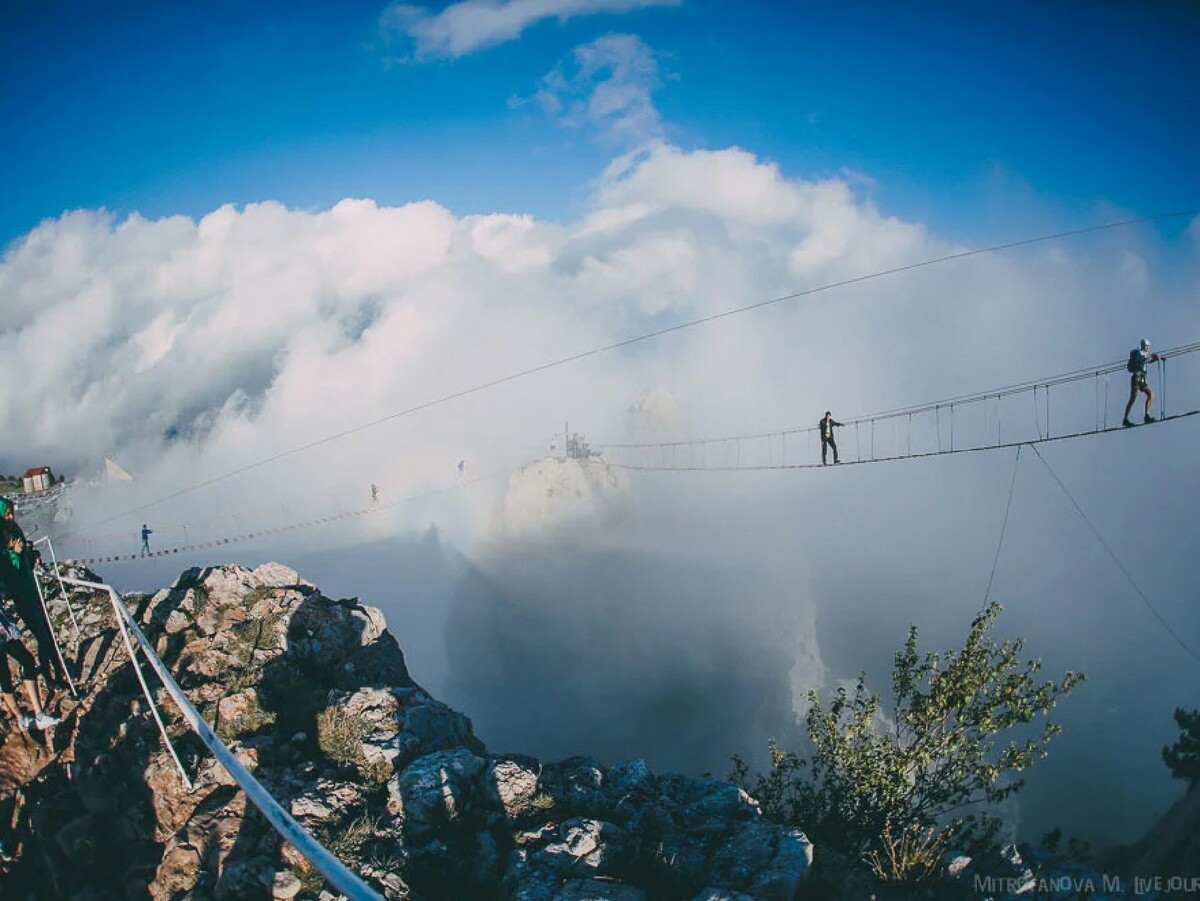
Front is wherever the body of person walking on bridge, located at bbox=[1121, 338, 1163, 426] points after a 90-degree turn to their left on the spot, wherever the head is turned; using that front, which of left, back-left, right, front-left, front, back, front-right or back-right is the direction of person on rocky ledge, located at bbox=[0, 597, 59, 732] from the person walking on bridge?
back-left

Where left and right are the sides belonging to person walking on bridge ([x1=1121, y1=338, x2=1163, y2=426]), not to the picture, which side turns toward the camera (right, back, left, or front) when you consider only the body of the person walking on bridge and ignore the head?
right

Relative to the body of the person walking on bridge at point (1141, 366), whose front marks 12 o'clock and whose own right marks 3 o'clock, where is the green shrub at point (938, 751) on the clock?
The green shrub is roughly at 4 o'clock from the person walking on bridge.

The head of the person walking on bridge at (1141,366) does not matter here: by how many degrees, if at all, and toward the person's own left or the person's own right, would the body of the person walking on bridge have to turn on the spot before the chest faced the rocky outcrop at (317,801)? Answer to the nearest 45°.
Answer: approximately 135° to the person's own right
